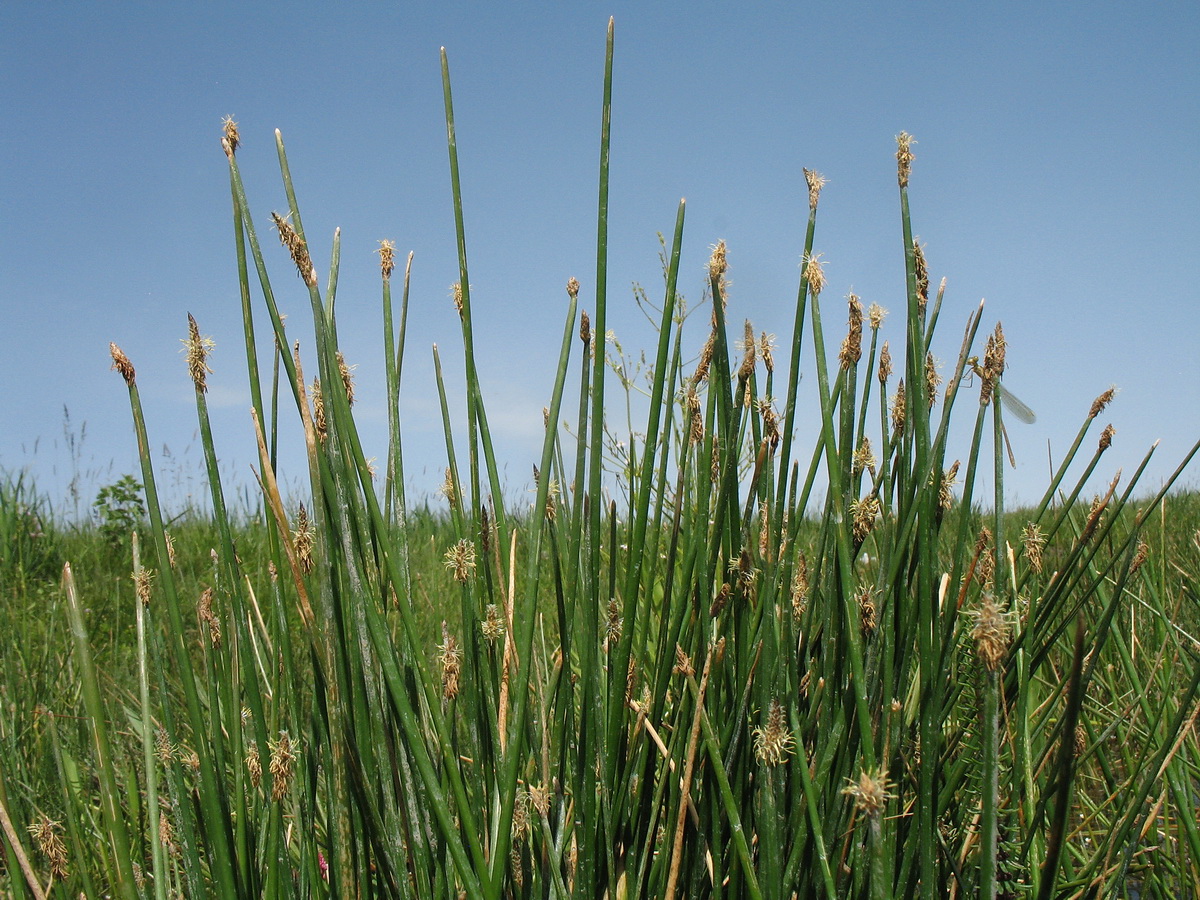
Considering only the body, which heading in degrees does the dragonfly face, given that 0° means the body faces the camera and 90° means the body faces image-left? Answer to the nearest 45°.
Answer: approximately 90°
